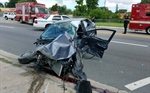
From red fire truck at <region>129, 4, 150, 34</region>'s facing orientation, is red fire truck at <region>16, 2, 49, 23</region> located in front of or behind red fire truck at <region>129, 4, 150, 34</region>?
behind

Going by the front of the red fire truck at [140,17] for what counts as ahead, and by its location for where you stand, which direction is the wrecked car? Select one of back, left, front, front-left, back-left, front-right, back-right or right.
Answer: right

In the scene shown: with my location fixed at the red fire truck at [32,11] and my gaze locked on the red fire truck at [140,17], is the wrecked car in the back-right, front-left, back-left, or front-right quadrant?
front-right

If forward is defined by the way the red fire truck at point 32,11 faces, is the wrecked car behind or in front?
in front

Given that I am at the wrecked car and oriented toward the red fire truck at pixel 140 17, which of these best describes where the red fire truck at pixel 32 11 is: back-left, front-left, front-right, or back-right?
front-left

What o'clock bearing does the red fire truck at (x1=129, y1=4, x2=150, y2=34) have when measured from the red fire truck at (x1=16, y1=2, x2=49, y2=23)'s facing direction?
the red fire truck at (x1=129, y1=4, x2=150, y2=34) is roughly at 12 o'clock from the red fire truck at (x1=16, y1=2, x2=49, y2=23).
